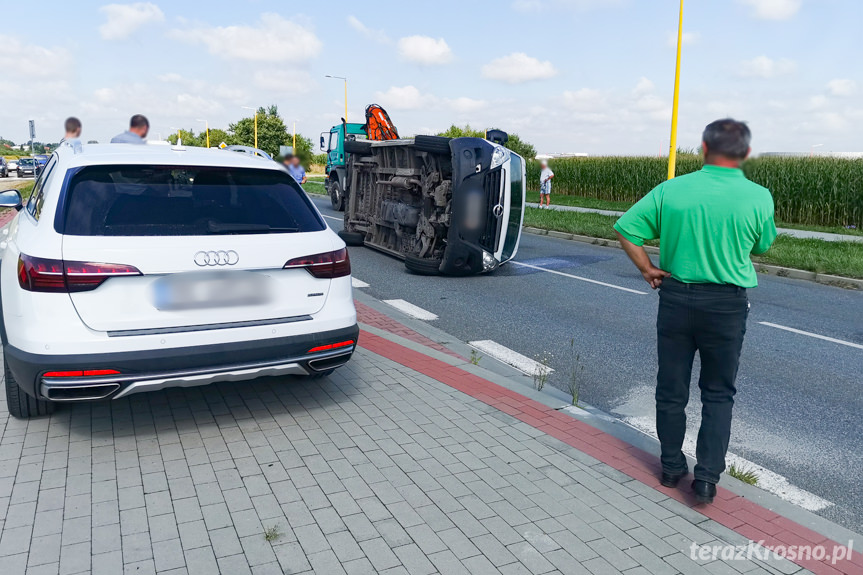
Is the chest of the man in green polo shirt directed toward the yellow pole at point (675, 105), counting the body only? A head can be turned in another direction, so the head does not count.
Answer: yes

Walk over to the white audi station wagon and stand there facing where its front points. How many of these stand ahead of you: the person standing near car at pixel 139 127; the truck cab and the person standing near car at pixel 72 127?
3

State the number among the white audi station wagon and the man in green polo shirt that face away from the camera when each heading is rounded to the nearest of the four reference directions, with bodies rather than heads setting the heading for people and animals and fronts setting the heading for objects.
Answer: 2

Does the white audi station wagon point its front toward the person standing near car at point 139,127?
yes

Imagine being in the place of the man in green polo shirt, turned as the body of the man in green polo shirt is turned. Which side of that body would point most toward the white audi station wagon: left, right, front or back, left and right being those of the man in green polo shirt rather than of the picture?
left

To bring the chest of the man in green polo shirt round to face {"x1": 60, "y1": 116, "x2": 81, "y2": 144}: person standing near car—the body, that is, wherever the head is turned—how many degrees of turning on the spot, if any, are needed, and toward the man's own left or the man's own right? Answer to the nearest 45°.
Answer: approximately 45° to the man's own left

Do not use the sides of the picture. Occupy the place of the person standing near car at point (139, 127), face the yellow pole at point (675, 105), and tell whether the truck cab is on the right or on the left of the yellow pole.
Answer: left

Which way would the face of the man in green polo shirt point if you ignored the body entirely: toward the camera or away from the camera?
away from the camera

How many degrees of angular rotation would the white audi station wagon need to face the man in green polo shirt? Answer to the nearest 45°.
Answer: approximately 135° to its right

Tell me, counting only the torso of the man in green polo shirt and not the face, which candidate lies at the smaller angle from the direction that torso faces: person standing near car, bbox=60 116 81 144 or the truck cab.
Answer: the truck cab

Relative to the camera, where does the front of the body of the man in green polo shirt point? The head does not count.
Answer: away from the camera

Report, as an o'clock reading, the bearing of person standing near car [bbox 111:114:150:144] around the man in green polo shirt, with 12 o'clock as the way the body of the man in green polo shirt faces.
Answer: The person standing near car is roughly at 10 o'clock from the man in green polo shirt.

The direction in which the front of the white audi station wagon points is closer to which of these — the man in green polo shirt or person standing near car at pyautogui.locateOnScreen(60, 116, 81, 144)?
the person standing near car

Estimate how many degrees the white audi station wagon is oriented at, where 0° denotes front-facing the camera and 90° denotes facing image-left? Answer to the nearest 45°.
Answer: approximately 180°
